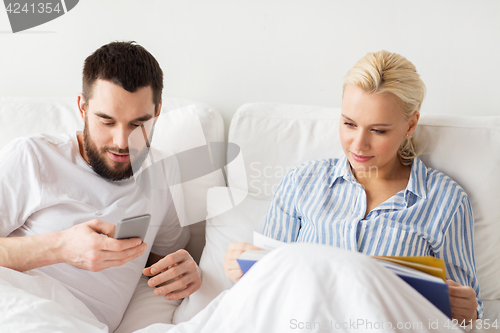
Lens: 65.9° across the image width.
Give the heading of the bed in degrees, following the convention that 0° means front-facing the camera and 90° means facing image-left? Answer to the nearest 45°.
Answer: approximately 0°
